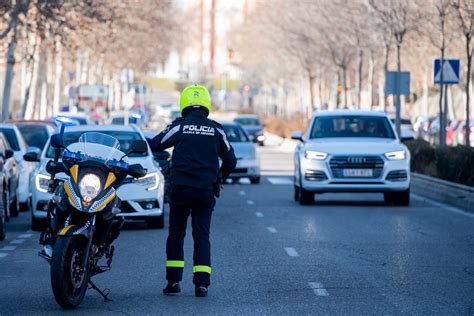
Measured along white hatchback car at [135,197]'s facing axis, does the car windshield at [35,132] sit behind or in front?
behind

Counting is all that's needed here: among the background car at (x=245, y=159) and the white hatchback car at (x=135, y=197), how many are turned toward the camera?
2

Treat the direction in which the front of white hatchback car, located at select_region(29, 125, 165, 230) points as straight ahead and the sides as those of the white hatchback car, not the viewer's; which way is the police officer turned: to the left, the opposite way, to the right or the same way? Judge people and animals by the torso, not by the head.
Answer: the opposite way

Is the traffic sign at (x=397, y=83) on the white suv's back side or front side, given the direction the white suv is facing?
on the back side

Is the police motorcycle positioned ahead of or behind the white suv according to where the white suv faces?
ahead

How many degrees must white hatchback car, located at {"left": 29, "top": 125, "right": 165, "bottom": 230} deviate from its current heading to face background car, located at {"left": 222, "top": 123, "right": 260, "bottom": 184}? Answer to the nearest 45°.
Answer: approximately 180°

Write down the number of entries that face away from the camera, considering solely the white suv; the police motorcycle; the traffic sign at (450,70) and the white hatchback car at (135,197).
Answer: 0

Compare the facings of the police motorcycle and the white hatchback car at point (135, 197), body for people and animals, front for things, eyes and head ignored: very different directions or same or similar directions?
same or similar directions

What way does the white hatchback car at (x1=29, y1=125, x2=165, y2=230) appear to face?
toward the camera

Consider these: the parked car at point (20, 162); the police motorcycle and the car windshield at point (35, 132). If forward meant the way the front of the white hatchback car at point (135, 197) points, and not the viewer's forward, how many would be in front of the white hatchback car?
1

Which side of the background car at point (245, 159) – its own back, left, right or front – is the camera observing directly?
front

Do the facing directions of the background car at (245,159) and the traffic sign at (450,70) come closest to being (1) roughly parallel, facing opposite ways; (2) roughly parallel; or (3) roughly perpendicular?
roughly parallel

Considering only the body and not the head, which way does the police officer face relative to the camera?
away from the camera

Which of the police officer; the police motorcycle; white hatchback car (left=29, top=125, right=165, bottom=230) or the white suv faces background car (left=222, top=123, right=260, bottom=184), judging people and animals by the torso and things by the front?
the police officer

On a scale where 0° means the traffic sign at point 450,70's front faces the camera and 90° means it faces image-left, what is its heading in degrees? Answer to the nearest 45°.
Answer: approximately 0°

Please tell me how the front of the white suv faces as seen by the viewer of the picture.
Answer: facing the viewer

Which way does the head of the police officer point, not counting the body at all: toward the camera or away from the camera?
away from the camera
